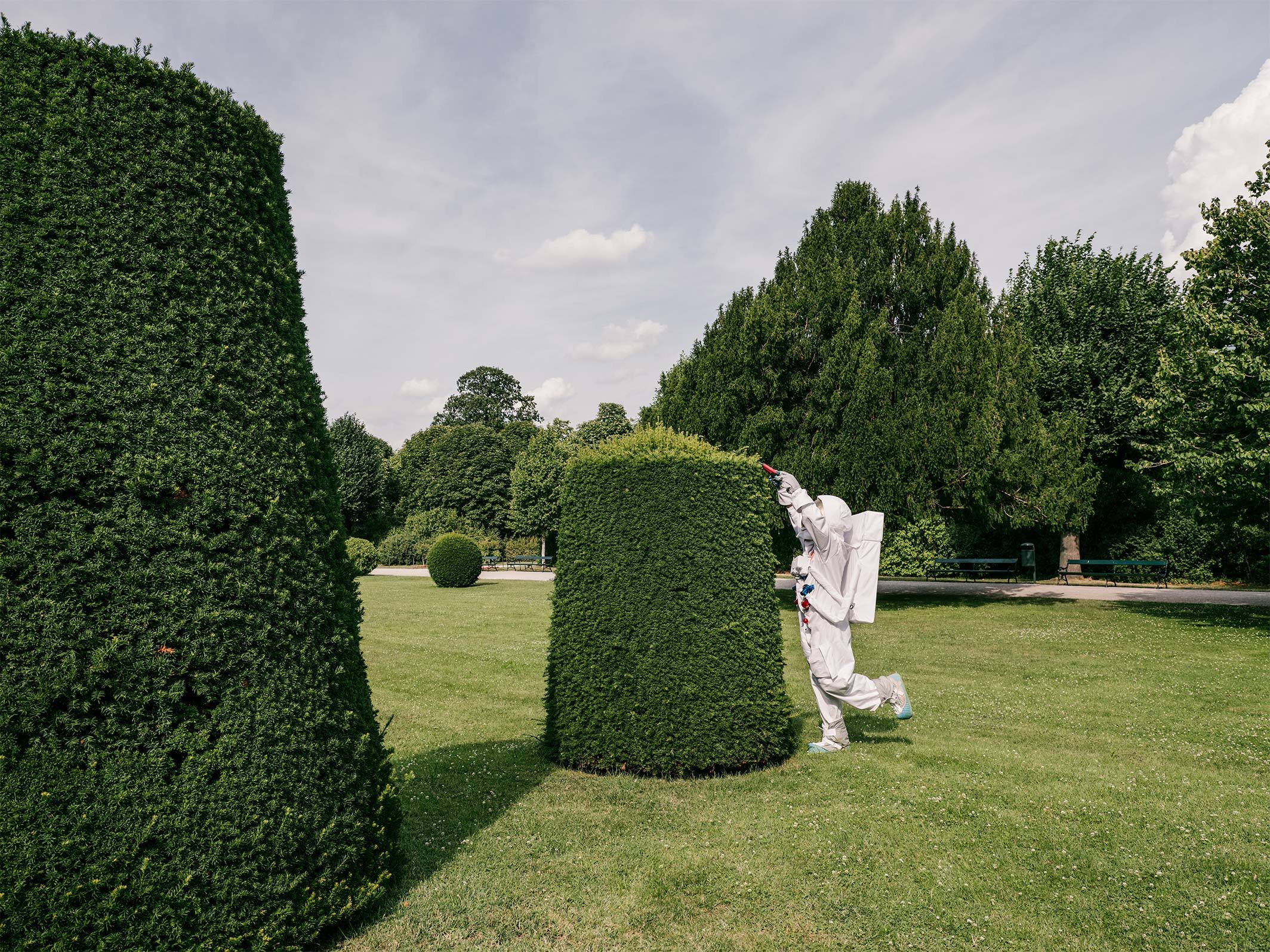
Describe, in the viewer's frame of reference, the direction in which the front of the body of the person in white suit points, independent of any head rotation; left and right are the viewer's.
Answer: facing to the left of the viewer

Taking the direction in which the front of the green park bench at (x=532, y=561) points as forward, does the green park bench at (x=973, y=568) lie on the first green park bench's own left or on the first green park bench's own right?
on the first green park bench's own left

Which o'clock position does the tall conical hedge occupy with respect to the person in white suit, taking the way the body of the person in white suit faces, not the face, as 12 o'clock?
The tall conical hedge is roughly at 10 o'clock from the person in white suit.

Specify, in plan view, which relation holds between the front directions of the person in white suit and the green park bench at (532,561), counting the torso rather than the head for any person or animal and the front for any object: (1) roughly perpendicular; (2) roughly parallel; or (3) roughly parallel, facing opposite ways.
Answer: roughly perpendicular

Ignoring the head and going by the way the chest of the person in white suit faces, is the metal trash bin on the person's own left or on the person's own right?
on the person's own right

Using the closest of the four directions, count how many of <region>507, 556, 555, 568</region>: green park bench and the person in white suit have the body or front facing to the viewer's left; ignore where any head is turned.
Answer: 1

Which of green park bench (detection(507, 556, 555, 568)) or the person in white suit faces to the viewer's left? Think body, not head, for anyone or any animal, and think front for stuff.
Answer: the person in white suit

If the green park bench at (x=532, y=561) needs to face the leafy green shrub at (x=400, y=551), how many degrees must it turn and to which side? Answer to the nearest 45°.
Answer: approximately 135° to its right

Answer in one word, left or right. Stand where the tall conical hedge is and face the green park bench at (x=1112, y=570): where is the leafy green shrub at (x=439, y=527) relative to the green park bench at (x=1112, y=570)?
left
